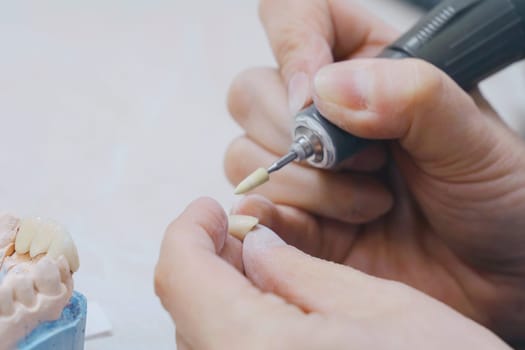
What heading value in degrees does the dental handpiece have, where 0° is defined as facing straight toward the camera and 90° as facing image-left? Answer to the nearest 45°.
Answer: approximately 45°

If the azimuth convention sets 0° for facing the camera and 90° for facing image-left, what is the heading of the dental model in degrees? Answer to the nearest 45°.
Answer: approximately 270°

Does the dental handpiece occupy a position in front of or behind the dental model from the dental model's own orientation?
in front

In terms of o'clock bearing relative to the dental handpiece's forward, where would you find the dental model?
The dental model is roughly at 12 o'clock from the dental handpiece.

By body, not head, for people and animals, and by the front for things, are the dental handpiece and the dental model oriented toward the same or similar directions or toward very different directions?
very different directions
